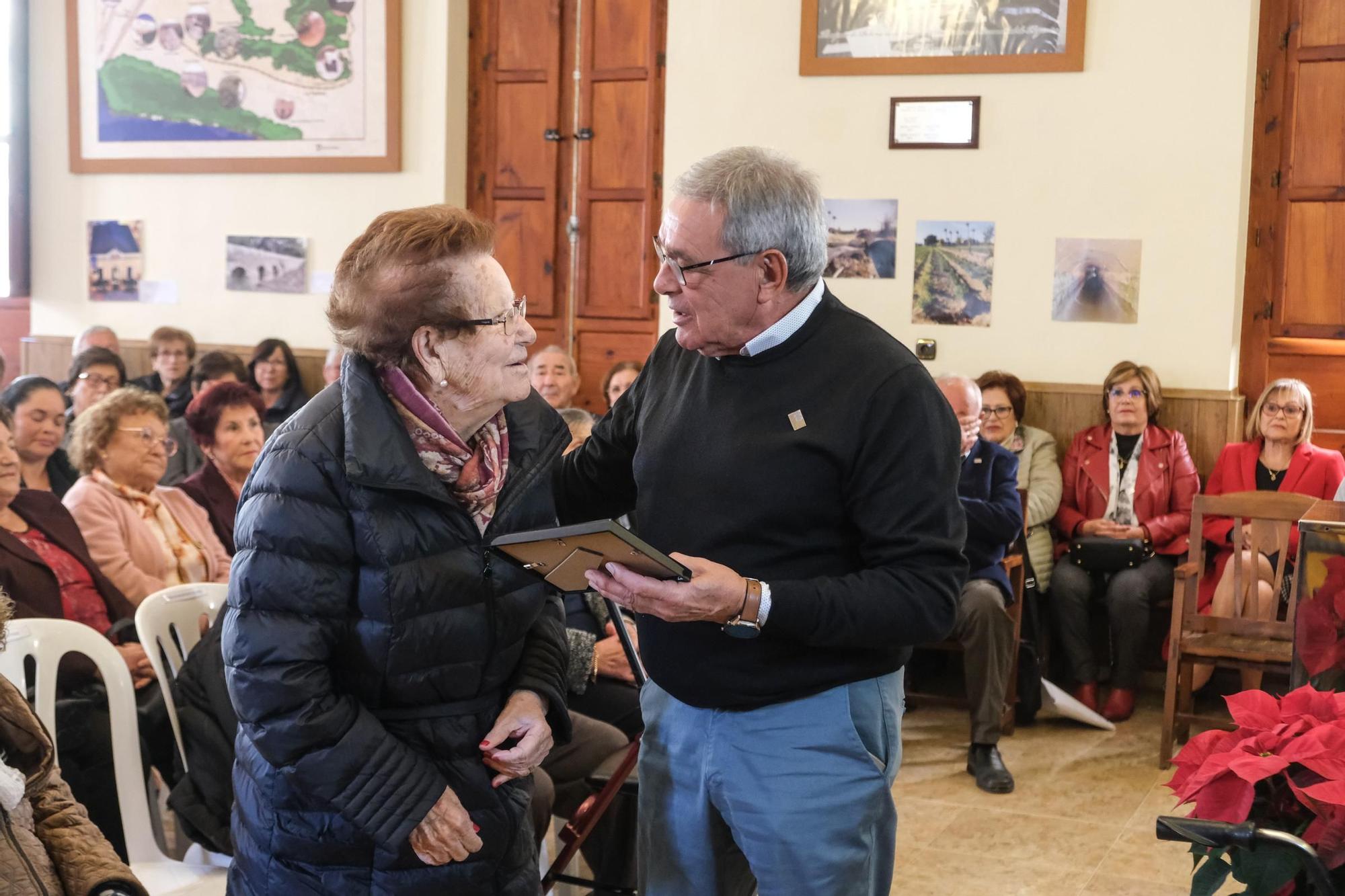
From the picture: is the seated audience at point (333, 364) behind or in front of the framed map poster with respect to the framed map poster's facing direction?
in front

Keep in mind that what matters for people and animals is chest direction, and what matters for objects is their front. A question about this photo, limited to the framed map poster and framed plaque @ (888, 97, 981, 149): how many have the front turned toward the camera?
2

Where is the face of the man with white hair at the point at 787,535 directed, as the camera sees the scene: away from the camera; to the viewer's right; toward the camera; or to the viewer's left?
to the viewer's left

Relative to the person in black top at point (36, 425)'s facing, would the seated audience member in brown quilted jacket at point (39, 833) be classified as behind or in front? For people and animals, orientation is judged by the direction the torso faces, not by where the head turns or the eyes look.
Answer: in front

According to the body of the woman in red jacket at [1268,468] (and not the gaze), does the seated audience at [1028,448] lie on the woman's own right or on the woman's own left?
on the woman's own right

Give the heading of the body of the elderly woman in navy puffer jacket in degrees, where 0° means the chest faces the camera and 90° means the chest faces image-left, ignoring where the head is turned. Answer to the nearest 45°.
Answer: approximately 315°

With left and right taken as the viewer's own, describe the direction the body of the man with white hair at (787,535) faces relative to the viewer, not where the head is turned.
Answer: facing the viewer and to the left of the viewer

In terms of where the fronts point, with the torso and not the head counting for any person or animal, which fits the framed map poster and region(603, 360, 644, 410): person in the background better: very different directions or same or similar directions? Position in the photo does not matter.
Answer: same or similar directions

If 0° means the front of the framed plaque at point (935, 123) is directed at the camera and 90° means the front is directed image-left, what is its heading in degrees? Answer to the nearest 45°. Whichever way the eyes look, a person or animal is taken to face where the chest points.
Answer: approximately 0°

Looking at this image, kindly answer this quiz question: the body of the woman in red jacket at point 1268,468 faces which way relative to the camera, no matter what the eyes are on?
toward the camera

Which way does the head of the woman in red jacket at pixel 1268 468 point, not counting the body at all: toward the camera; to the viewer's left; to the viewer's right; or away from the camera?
toward the camera

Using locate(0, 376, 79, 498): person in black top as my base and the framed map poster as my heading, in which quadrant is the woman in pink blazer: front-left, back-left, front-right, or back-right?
back-right

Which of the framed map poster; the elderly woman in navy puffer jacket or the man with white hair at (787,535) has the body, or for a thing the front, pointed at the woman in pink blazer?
the framed map poster
